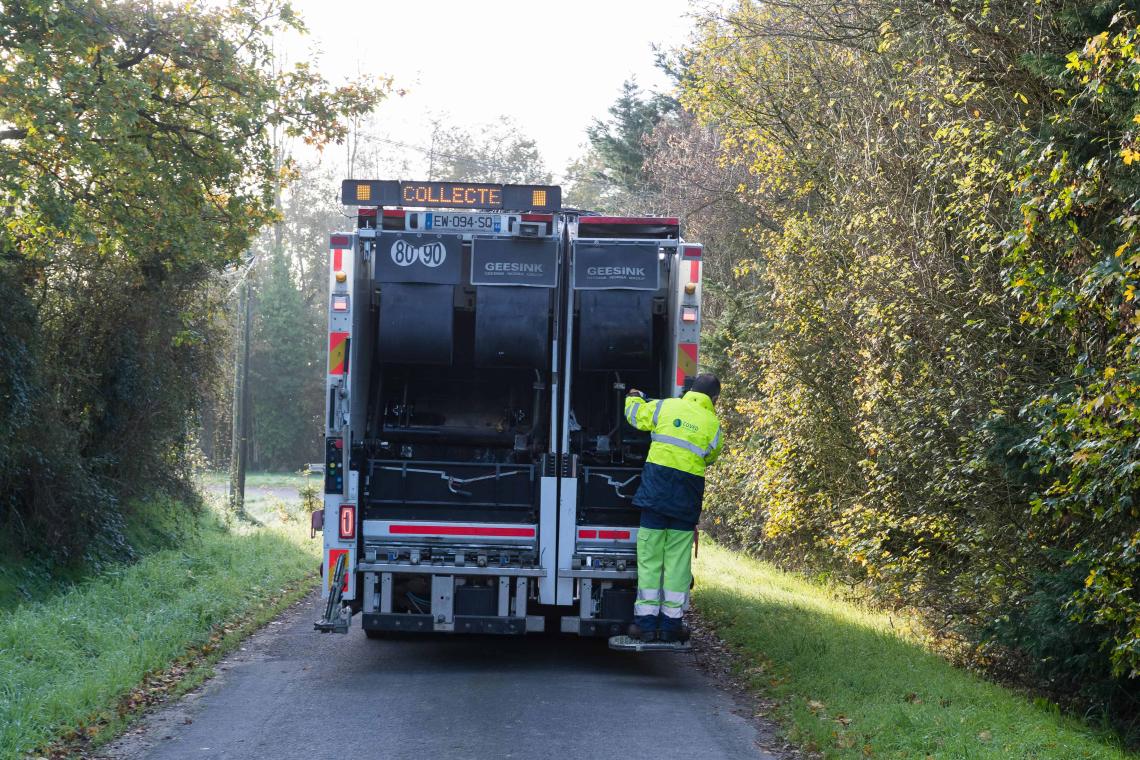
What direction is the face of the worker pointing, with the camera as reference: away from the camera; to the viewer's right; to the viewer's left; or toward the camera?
away from the camera

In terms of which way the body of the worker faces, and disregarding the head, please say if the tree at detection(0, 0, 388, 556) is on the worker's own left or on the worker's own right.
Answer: on the worker's own left

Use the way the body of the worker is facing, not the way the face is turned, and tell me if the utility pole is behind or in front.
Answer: in front

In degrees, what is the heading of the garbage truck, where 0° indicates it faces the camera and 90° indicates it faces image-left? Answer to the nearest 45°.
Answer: approximately 180°

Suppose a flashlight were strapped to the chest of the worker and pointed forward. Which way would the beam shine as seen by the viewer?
away from the camera

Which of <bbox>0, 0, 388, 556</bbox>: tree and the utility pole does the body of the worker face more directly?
the utility pole
